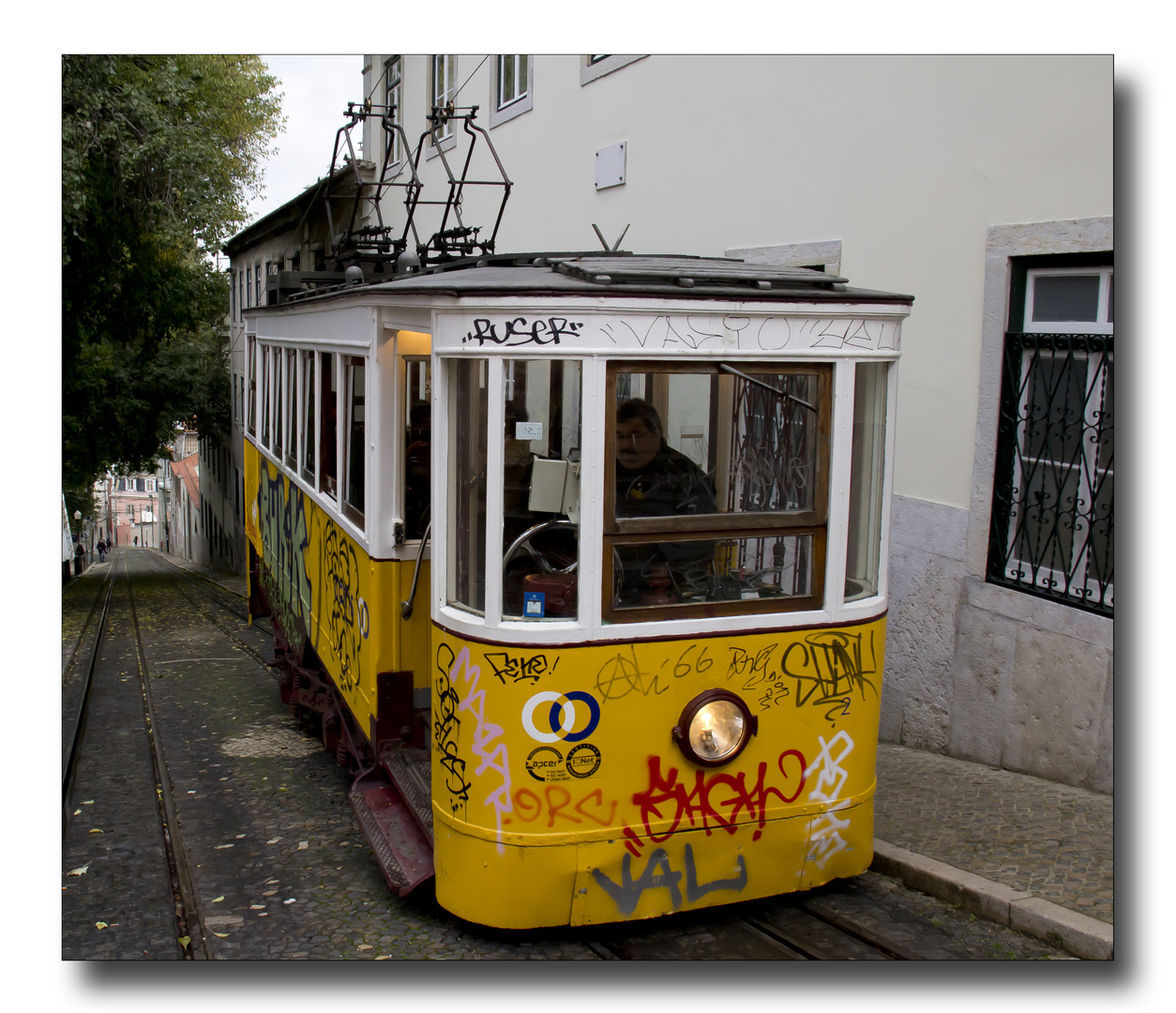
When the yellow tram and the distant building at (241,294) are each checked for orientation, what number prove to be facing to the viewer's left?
1

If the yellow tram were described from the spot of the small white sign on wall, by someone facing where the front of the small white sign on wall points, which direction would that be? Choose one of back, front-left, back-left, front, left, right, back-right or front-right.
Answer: front-left

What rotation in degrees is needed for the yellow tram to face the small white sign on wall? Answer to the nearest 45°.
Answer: approximately 135° to its left

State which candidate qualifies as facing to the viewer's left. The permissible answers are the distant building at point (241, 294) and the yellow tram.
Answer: the distant building

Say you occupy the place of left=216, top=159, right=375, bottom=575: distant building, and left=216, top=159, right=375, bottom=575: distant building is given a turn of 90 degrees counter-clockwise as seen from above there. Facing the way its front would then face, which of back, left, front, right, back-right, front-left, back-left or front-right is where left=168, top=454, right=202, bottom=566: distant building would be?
back

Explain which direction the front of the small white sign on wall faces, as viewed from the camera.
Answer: facing the viewer and to the left of the viewer

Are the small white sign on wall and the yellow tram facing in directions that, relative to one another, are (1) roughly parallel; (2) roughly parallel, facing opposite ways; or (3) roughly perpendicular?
roughly perpendicular

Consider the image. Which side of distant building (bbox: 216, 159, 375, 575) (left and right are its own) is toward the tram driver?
left

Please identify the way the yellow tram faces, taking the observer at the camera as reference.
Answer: facing the viewer and to the right of the viewer

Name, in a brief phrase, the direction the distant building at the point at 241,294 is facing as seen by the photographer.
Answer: facing to the left of the viewer

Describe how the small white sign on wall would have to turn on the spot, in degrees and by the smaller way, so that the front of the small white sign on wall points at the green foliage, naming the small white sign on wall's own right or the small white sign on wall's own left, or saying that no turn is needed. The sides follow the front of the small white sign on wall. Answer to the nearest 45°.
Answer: approximately 90° to the small white sign on wall's own right
